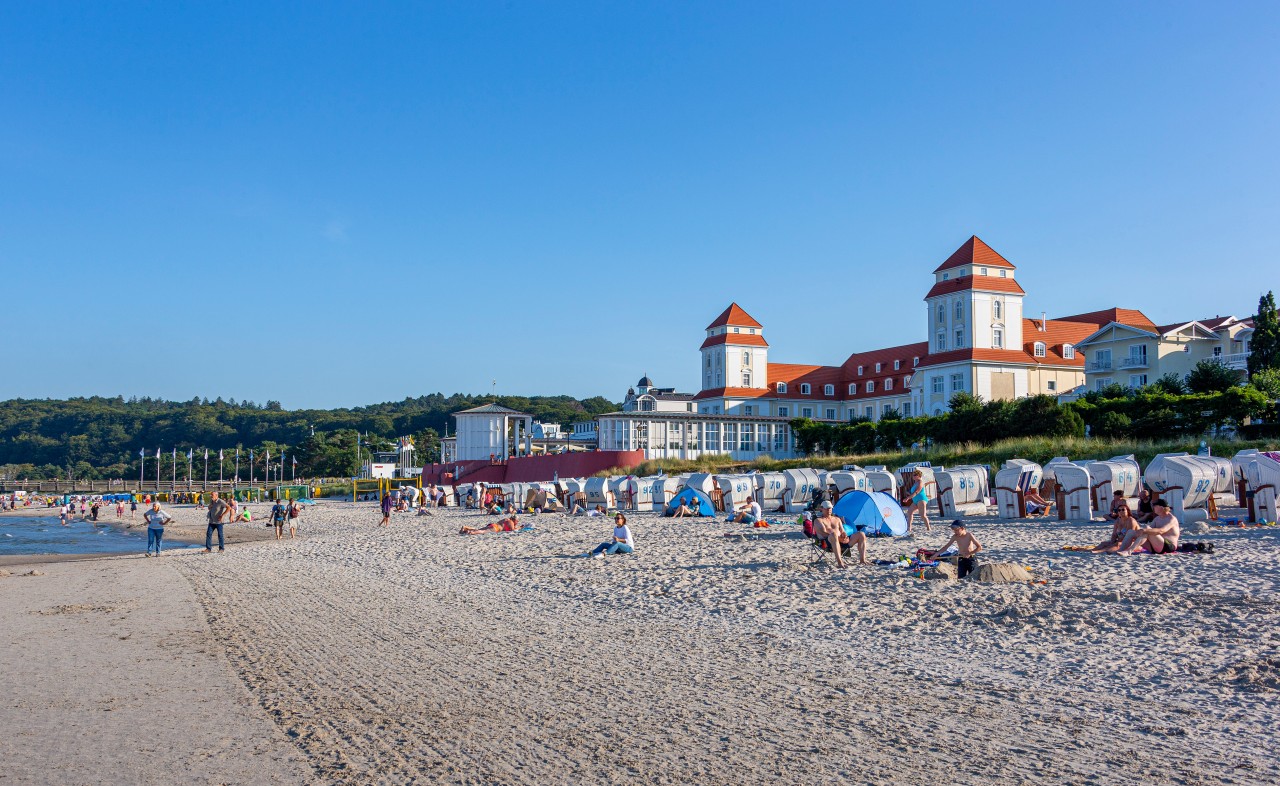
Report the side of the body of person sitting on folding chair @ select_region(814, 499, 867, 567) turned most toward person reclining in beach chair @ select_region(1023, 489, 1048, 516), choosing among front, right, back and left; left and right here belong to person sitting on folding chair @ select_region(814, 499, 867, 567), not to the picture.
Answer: left

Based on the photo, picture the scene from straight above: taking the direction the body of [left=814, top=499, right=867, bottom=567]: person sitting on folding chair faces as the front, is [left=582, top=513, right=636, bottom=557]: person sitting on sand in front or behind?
behind

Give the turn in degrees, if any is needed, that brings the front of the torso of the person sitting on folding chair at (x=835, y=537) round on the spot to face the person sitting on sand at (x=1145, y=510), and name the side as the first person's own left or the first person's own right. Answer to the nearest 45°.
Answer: approximately 90° to the first person's own left

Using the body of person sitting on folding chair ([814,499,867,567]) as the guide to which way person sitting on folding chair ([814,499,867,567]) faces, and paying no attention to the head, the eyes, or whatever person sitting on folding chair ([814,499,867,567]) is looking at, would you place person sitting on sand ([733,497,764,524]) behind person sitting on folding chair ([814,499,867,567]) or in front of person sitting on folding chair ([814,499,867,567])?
behind

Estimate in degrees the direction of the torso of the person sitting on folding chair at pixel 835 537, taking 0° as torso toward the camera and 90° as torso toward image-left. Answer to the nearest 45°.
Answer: approximately 315°

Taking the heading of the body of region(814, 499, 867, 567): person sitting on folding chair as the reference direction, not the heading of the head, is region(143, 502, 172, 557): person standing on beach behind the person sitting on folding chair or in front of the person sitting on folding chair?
behind

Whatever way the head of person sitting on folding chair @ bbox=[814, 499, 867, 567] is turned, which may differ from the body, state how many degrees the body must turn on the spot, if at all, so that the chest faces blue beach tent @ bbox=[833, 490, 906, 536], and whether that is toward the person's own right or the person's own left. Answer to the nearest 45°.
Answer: approximately 135° to the person's own left
